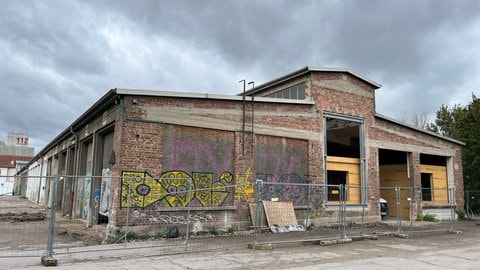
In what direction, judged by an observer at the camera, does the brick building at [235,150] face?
facing the viewer and to the right of the viewer

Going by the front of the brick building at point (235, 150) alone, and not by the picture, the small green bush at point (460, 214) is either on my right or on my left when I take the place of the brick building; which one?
on my left
